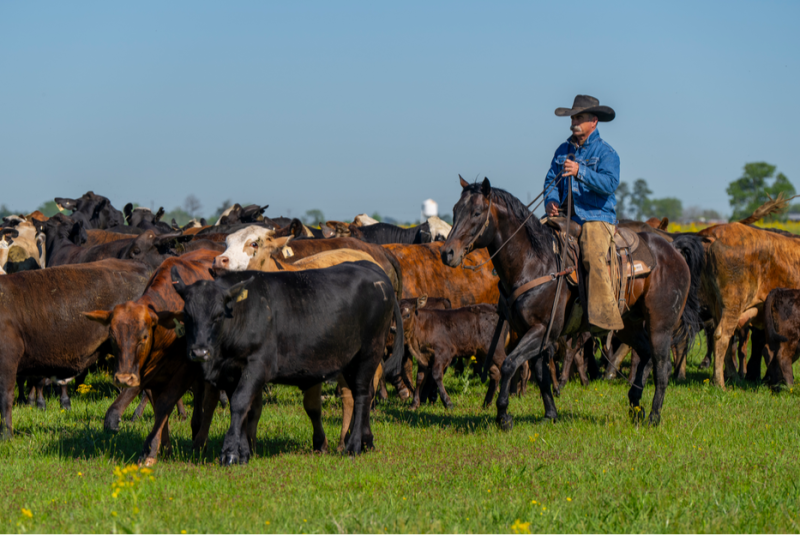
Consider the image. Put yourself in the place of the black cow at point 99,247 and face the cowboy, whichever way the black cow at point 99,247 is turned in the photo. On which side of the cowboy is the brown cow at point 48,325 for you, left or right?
right

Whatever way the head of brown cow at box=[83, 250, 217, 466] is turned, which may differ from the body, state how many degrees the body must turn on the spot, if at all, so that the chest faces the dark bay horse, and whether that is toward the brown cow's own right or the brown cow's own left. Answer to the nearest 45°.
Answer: approximately 135° to the brown cow's own left

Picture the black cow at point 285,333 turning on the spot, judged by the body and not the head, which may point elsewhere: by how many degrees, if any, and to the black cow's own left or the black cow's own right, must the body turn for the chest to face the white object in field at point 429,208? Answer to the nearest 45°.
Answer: approximately 135° to the black cow's own right

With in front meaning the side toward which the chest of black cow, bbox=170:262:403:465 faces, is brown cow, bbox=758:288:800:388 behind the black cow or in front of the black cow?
behind

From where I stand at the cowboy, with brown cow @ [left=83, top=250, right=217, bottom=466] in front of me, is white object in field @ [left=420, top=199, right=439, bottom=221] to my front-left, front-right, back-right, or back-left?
back-right

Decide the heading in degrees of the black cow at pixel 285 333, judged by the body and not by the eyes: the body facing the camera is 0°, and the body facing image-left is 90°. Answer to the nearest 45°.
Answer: approximately 45°

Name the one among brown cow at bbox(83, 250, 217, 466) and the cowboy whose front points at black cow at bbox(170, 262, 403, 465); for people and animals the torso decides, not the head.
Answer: the cowboy

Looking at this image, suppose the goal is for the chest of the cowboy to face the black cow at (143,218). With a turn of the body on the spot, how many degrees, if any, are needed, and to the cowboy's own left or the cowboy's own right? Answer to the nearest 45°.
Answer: approximately 90° to the cowboy's own right
